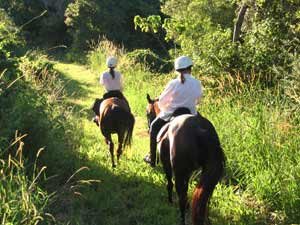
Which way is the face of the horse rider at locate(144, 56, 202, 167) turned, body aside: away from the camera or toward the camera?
away from the camera

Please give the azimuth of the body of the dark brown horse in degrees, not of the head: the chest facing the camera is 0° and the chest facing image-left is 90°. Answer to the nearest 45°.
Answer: approximately 180°
